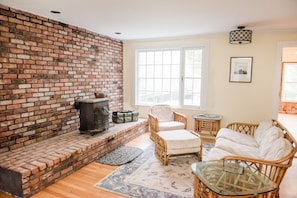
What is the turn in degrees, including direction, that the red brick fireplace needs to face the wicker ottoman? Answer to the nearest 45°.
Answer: approximately 45° to its left

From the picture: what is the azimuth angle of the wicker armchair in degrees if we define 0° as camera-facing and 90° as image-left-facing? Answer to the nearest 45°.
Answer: approximately 315°

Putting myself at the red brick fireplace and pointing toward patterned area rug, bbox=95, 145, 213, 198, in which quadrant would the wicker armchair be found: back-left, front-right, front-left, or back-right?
front-left

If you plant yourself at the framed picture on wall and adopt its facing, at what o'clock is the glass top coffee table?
The glass top coffee table is roughly at 12 o'clock from the framed picture on wall.

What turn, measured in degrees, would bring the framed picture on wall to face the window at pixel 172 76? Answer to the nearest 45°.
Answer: approximately 90° to its right

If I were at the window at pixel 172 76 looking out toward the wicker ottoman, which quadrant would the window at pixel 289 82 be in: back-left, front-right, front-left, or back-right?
back-left

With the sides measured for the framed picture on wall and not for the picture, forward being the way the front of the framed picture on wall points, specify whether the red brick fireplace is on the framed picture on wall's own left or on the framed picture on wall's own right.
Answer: on the framed picture on wall's own right

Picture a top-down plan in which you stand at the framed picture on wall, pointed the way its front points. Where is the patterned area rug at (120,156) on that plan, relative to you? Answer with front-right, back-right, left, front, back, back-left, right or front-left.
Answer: front-right

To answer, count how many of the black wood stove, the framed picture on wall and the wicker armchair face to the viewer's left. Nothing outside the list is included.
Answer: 0

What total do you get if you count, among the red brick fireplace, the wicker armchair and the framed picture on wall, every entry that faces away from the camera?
0

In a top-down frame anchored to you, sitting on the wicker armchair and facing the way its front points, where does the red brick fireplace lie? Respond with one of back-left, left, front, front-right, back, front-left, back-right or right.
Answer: right

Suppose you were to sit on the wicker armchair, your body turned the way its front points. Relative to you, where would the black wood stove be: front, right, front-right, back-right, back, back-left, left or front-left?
right

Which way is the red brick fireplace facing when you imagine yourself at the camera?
facing the viewer and to the right of the viewer

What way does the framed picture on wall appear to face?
toward the camera
